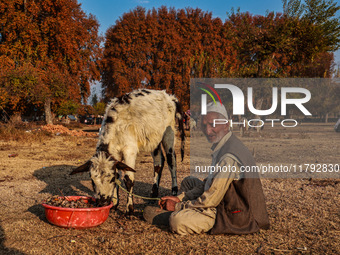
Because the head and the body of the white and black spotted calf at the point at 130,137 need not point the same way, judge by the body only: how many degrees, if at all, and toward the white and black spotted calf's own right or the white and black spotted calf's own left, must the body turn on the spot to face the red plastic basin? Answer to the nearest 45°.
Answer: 0° — it already faces it

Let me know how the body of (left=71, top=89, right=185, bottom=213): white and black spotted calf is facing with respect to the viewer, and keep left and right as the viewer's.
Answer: facing the viewer and to the left of the viewer

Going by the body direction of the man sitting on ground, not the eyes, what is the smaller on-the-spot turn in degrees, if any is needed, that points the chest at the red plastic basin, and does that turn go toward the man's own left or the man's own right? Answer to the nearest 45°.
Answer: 0° — they already face it

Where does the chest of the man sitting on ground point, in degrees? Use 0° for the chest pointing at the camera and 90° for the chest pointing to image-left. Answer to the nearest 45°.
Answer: approximately 90°

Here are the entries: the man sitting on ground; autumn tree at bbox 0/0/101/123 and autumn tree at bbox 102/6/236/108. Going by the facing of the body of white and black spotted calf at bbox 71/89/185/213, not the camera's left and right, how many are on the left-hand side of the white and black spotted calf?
1

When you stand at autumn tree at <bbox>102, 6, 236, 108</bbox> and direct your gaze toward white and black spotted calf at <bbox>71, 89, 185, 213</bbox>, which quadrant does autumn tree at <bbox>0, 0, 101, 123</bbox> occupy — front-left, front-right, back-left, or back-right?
front-right

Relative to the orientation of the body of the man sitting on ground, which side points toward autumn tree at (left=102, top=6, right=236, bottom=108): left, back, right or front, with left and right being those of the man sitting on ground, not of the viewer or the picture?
right

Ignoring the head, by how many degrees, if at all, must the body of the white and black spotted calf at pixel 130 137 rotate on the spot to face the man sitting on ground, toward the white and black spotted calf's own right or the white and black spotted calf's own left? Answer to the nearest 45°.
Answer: approximately 90° to the white and black spotted calf's own left

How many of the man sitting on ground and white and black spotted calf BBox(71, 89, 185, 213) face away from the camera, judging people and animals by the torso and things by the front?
0

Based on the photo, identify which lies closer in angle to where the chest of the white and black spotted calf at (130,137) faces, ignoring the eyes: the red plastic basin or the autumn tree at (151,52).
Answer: the red plastic basin

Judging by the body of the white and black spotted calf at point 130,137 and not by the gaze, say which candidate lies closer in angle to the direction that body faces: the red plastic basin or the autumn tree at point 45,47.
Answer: the red plastic basin
